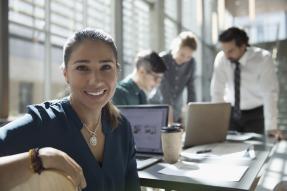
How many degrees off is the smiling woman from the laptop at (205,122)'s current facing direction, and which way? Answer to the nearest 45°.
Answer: approximately 90° to its left

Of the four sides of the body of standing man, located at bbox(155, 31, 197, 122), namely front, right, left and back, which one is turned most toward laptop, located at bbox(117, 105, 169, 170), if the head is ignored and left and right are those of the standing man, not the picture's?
front

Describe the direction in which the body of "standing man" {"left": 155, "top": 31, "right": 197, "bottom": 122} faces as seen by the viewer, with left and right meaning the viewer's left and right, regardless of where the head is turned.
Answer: facing the viewer

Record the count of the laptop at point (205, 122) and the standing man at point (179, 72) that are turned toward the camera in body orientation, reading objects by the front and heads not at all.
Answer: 1

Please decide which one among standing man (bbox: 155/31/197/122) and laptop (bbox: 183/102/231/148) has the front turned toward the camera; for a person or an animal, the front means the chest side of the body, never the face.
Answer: the standing man

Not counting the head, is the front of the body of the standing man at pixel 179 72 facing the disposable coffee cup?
yes

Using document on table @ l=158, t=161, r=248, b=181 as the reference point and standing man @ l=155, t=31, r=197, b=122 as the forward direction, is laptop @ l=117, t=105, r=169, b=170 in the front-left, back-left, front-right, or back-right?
front-left

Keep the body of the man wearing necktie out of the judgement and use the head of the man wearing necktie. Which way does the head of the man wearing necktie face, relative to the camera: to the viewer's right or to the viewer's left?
to the viewer's left

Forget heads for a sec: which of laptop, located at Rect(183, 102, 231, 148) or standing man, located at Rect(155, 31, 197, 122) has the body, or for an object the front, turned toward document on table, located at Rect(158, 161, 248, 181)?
the standing man

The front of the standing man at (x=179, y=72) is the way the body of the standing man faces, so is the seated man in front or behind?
in front

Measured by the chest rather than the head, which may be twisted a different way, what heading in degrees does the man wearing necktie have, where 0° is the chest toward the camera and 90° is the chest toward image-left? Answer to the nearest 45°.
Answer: approximately 45°

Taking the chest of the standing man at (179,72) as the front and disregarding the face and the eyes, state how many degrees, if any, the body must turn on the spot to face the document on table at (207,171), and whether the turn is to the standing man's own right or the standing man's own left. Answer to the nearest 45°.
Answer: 0° — they already face it

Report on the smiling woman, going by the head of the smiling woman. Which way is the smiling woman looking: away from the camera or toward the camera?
toward the camera

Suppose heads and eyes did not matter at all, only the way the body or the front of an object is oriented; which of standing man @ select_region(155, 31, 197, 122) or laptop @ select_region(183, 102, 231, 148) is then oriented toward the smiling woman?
the standing man
